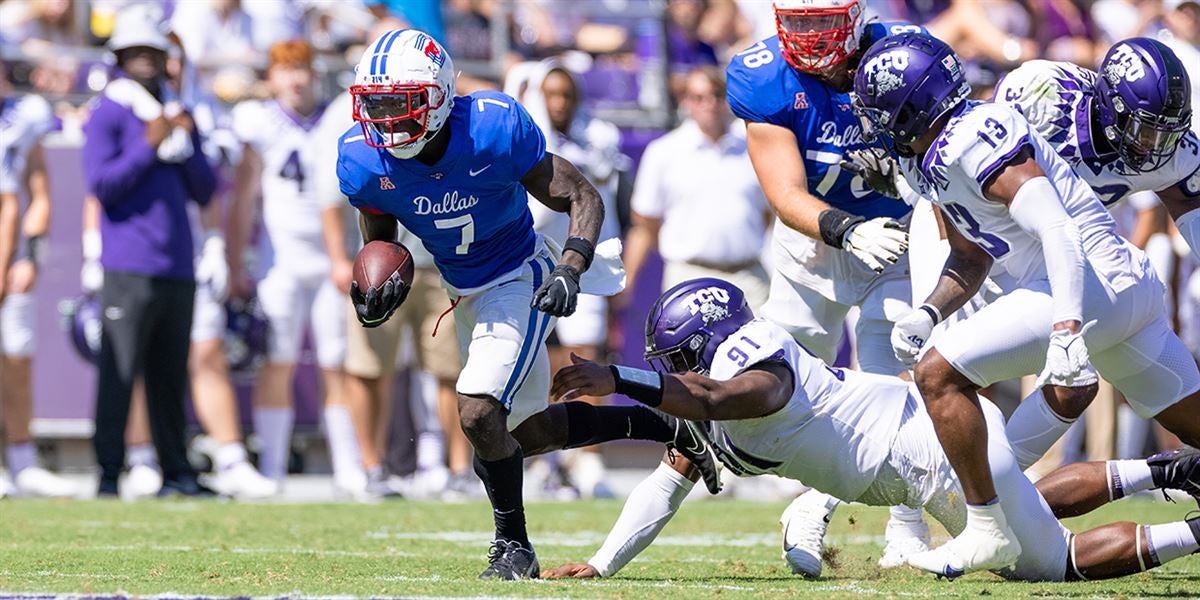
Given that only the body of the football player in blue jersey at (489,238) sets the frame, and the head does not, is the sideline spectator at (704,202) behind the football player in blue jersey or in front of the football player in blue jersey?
behind

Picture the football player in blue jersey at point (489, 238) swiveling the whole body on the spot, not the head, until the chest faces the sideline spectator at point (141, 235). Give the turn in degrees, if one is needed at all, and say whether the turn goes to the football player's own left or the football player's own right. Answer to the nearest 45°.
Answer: approximately 90° to the football player's own right

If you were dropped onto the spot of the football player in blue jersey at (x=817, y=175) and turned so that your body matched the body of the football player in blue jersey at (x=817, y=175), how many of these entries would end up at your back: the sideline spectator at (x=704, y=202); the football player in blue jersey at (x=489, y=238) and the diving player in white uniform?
1

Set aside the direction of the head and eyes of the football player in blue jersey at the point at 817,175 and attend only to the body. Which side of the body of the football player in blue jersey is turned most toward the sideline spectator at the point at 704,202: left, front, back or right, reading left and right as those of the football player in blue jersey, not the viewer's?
back

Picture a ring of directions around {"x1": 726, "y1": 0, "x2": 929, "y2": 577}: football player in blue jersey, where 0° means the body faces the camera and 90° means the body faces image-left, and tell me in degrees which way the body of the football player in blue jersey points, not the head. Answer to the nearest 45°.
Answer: approximately 0°

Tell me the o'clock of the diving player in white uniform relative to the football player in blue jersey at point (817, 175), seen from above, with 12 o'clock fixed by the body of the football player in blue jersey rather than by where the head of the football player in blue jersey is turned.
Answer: The diving player in white uniform is roughly at 12 o'clock from the football player in blue jersey.

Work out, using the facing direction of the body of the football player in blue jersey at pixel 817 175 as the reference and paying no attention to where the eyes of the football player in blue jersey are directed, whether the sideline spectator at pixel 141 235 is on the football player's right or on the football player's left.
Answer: on the football player's right

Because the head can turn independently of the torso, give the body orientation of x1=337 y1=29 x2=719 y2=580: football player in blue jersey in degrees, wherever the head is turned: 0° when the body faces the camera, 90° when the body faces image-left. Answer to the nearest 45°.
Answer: approximately 45°

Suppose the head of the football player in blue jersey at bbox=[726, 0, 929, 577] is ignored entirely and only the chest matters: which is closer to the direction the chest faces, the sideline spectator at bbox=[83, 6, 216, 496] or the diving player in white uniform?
the diving player in white uniform

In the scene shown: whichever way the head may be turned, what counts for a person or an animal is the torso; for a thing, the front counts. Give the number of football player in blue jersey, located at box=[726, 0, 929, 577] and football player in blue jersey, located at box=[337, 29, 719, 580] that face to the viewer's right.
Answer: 0
